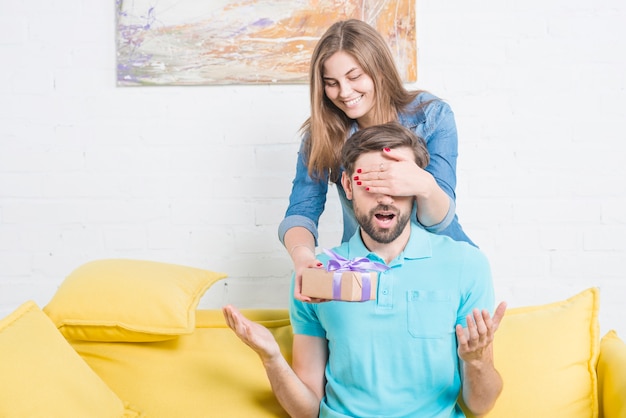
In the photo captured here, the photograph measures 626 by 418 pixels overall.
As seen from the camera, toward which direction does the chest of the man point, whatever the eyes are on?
toward the camera

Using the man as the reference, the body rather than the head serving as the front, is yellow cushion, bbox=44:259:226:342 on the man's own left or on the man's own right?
on the man's own right

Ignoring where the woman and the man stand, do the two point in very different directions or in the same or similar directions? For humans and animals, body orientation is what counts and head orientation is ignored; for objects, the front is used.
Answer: same or similar directions

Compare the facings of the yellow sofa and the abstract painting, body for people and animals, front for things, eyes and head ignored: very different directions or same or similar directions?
same or similar directions

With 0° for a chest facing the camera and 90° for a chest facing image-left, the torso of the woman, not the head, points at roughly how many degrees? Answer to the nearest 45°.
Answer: approximately 0°

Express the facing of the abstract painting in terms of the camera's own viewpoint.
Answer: facing the viewer

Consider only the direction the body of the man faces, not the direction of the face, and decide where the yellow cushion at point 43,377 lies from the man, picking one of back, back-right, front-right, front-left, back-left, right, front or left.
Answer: right

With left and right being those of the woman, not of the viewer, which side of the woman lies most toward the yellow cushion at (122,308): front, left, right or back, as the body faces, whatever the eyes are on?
right
